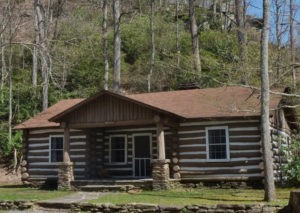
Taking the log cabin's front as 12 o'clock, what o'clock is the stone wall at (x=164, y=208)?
The stone wall is roughly at 12 o'clock from the log cabin.

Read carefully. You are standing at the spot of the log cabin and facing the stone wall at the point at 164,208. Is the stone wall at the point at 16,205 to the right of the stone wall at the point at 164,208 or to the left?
right

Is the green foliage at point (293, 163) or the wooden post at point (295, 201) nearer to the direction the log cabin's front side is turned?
the wooden post

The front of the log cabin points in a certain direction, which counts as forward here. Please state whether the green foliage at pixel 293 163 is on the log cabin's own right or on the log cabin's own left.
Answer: on the log cabin's own left

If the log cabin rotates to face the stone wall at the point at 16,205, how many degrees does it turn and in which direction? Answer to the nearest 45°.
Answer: approximately 45° to its right

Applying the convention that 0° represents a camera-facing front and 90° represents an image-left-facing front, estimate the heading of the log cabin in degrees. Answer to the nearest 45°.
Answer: approximately 0°

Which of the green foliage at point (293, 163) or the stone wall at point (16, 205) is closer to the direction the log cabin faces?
the stone wall

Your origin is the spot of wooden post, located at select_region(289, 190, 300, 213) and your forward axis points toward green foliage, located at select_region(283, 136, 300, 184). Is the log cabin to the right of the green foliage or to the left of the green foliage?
left

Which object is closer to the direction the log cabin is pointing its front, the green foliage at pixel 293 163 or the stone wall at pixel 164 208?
the stone wall
